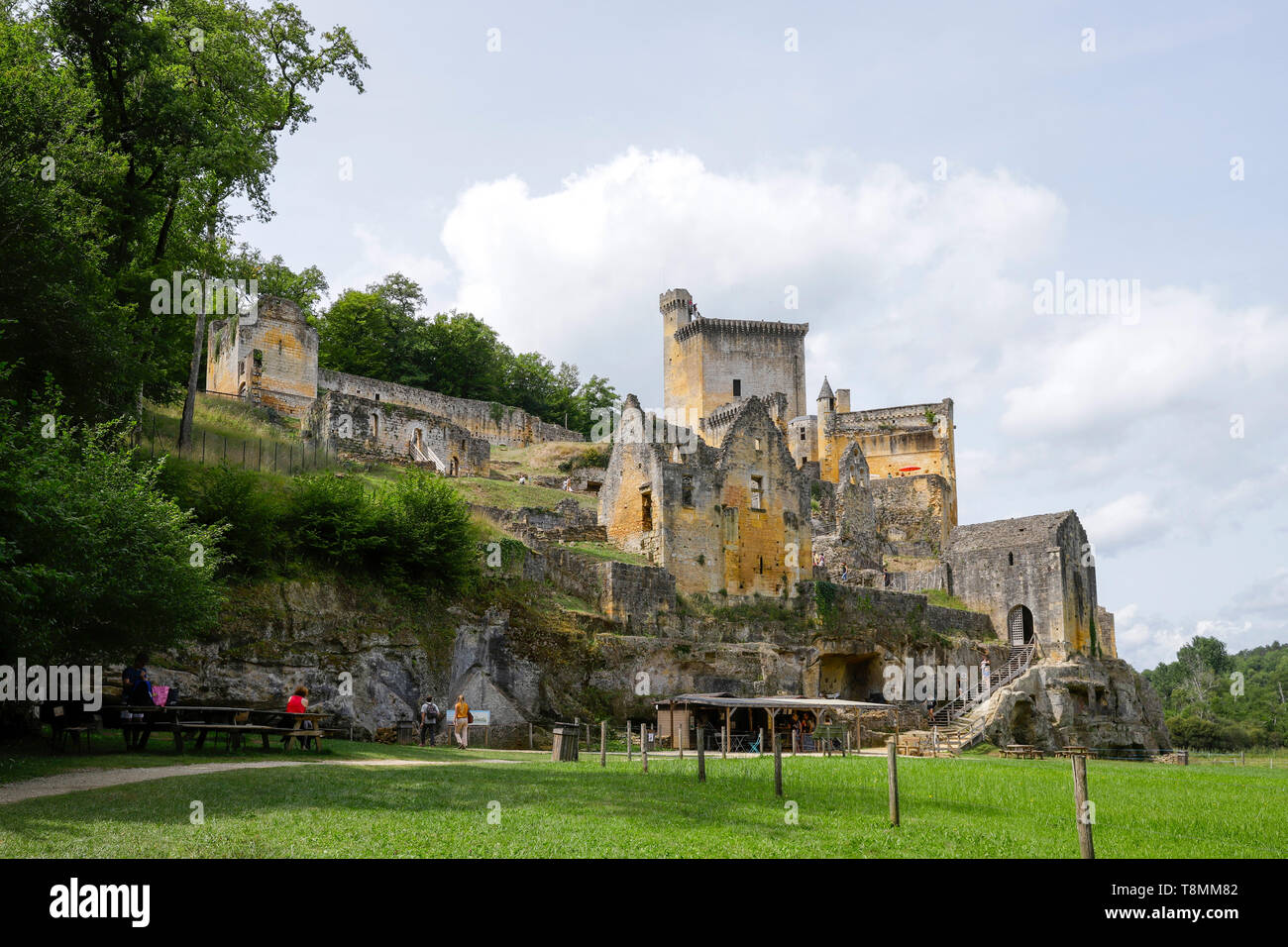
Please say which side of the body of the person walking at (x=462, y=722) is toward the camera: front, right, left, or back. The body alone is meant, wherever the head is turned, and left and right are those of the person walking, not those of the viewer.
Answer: back

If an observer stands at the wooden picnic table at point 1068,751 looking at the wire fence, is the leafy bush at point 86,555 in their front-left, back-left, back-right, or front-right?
front-left

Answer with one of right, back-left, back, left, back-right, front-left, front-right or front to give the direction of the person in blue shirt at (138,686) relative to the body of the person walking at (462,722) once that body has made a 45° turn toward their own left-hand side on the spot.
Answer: left

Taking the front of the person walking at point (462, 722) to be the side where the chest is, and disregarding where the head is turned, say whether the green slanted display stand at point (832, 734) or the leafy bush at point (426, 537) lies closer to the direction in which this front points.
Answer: the leafy bush

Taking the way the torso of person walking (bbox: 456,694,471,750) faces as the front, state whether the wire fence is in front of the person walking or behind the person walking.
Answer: in front

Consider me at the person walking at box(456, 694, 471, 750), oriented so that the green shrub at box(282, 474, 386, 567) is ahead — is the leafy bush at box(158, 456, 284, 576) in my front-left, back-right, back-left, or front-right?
front-left

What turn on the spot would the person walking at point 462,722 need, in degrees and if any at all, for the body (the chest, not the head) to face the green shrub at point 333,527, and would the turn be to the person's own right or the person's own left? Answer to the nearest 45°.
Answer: approximately 45° to the person's own left

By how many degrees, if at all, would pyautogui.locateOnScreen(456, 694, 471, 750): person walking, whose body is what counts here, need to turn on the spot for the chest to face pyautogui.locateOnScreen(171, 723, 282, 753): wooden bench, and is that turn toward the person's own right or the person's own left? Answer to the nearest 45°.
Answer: approximately 135° to the person's own left
